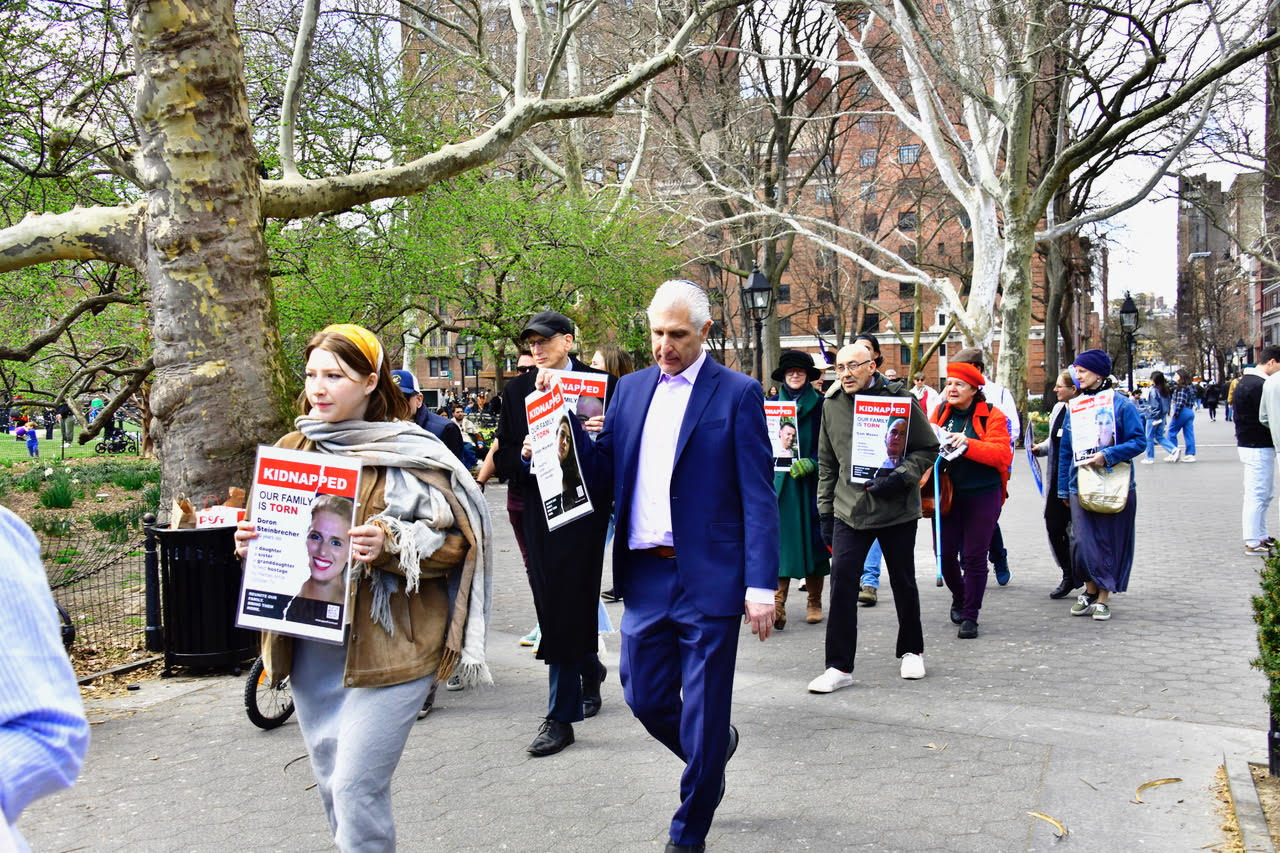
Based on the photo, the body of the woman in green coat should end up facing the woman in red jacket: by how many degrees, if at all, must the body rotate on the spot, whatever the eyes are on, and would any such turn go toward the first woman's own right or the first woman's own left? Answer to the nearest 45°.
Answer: approximately 90° to the first woman's own left

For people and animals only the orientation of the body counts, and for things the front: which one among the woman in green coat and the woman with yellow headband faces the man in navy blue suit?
the woman in green coat

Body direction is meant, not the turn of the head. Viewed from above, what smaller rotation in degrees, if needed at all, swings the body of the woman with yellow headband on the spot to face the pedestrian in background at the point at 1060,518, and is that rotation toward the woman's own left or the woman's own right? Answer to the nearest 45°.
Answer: approximately 180°

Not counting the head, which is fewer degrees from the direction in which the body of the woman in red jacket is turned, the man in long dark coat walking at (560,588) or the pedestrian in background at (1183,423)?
the man in long dark coat walking

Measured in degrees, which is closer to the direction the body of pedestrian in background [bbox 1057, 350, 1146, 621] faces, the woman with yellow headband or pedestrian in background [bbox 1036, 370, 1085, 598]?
the woman with yellow headband

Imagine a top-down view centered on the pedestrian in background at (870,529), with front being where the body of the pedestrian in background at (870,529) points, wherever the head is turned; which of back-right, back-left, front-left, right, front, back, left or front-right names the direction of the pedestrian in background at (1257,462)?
back

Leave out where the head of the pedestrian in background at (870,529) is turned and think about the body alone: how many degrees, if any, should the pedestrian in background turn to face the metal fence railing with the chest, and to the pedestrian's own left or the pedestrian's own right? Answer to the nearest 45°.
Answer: approximately 45° to the pedestrian's own right

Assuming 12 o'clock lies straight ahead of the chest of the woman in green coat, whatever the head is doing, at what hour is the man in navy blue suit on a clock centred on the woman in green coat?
The man in navy blue suit is roughly at 12 o'clock from the woman in green coat.
